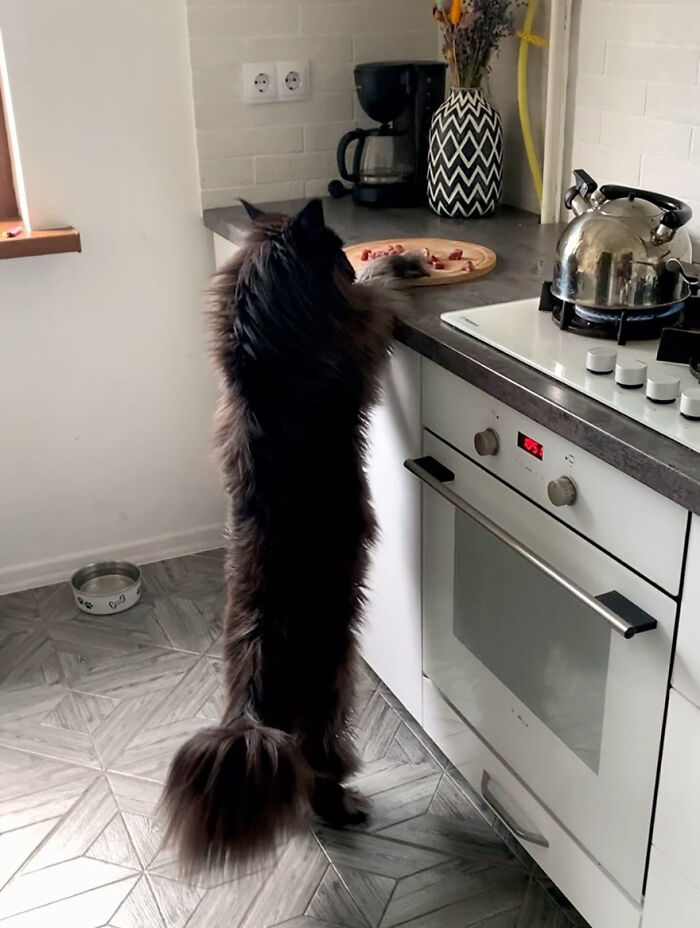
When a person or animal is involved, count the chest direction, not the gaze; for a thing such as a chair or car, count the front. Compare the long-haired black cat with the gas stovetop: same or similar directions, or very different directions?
very different directions

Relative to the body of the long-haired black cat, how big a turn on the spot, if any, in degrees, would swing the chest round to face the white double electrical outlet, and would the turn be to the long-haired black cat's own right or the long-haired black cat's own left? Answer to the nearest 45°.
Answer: approximately 45° to the long-haired black cat's own left

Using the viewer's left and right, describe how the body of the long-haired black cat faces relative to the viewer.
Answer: facing away from the viewer and to the right of the viewer
